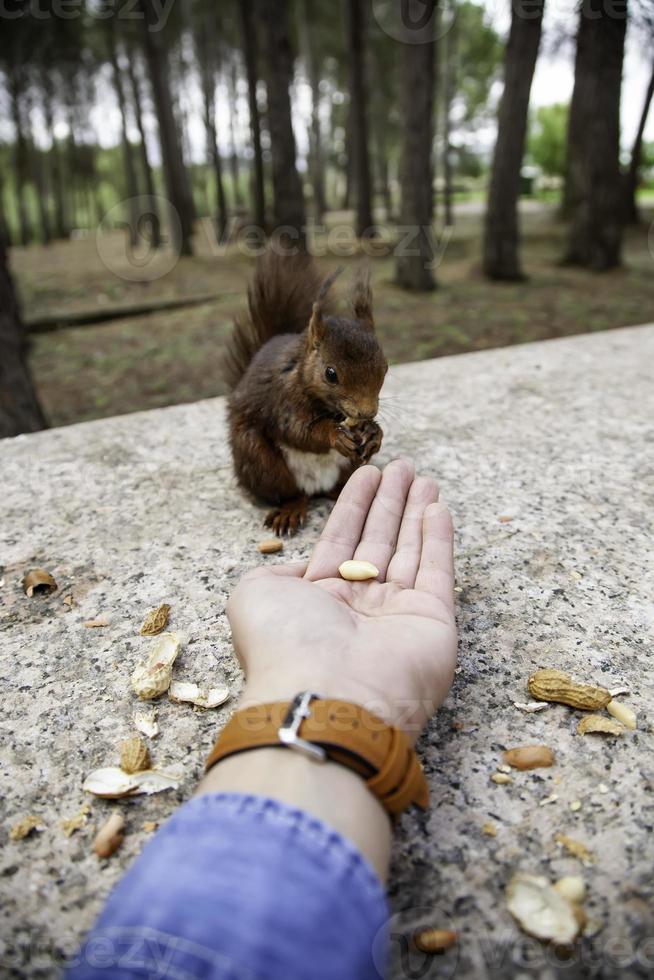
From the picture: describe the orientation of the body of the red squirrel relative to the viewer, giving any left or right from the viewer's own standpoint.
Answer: facing the viewer and to the right of the viewer

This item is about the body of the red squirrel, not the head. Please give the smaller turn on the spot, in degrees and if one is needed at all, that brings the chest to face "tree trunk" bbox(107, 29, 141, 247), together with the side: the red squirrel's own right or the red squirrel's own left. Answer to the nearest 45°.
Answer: approximately 135° to the red squirrel's own left

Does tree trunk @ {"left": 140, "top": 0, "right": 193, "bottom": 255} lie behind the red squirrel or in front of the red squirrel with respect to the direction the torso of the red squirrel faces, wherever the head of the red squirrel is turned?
behind

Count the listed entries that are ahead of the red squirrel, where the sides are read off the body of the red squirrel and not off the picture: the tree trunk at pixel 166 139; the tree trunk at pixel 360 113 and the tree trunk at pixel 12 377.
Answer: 0

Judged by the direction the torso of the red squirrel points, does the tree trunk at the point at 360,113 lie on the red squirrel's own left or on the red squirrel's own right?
on the red squirrel's own left

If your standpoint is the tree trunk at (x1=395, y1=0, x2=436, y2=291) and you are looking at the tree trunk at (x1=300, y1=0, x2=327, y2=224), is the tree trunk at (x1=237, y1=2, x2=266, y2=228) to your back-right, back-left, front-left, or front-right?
front-left

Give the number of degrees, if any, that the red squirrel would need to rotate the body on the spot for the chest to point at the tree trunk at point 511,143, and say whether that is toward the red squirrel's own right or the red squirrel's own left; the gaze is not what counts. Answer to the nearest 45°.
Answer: approximately 135° to the red squirrel's own left

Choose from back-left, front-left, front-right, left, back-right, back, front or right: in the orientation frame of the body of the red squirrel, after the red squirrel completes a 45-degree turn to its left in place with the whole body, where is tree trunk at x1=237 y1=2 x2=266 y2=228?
left
